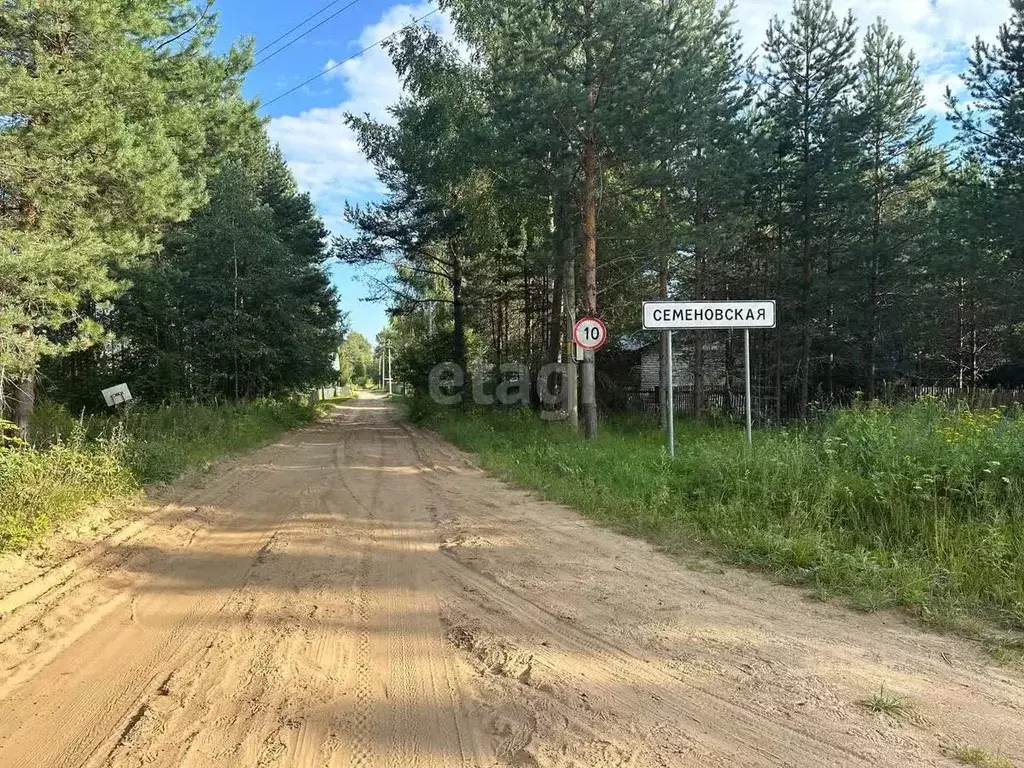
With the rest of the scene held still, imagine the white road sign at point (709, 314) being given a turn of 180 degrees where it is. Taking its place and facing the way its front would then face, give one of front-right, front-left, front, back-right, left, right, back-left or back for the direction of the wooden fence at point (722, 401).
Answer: front

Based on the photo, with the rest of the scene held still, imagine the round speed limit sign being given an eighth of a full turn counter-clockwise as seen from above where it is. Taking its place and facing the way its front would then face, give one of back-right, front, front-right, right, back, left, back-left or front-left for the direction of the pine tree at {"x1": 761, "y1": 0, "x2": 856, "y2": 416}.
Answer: left

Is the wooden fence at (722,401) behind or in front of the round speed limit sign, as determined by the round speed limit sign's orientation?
behind

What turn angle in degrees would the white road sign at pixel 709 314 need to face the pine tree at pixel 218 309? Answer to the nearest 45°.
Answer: approximately 135° to its right

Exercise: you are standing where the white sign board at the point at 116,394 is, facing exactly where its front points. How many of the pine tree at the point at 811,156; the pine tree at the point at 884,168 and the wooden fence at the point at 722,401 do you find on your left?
3

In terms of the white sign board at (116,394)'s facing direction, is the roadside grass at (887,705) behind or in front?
in front

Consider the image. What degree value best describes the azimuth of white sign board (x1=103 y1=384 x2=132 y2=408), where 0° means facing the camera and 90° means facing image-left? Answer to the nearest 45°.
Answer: approximately 0°

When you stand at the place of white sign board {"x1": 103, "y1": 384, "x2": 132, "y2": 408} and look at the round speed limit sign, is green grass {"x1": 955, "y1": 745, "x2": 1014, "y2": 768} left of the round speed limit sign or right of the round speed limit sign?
right

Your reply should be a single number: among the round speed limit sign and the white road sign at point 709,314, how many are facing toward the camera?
2
